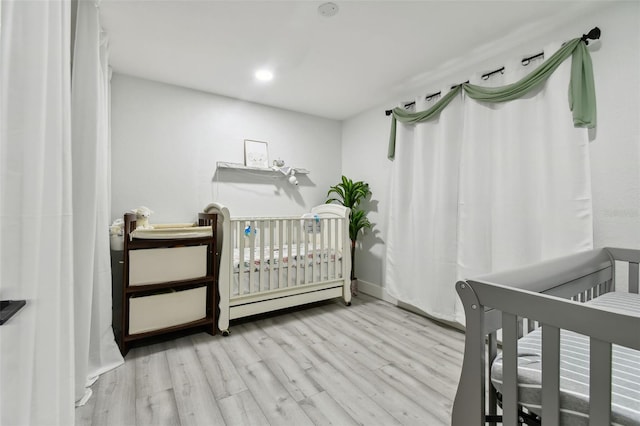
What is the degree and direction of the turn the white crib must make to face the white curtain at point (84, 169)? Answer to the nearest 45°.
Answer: approximately 90° to its right

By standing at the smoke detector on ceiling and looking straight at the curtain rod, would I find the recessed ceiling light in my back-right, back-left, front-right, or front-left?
back-left

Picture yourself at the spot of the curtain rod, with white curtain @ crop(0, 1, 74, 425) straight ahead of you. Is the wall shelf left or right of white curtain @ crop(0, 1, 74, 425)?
right

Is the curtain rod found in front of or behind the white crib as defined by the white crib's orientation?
in front

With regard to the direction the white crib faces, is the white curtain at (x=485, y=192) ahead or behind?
ahead

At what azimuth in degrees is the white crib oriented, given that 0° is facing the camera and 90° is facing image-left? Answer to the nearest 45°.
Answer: approximately 315°

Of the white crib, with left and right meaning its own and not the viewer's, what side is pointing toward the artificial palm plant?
left
